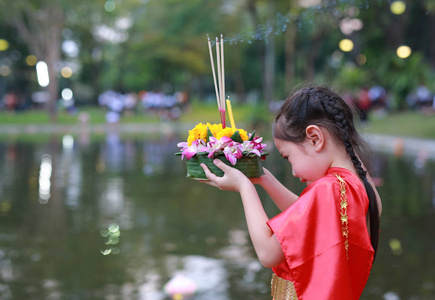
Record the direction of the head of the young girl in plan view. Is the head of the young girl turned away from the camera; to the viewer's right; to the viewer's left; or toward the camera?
to the viewer's left

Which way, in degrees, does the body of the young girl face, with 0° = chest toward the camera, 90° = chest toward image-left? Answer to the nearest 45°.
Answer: approximately 90°

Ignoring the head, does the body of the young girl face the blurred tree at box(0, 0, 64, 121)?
no
